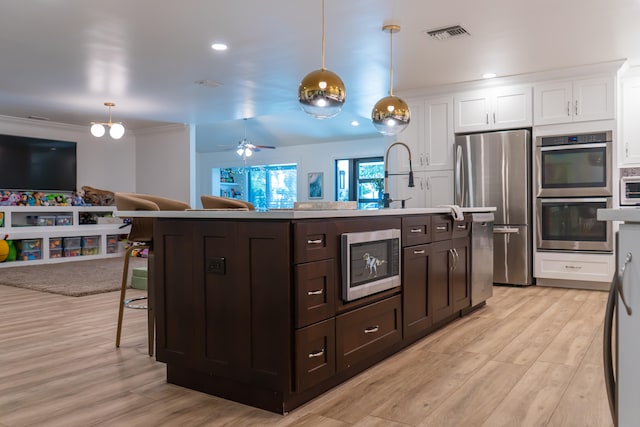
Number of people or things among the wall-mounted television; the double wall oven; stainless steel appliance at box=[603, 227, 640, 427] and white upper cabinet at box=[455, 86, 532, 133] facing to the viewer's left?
1

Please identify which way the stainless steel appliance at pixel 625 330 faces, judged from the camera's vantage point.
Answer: facing to the left of the viewer

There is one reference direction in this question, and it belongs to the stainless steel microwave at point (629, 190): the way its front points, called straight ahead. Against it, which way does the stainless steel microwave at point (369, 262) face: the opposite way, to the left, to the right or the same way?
to the left

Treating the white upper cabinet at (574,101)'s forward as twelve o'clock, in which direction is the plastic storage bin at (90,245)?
The plastic storage bin is roughly at 3 o'clock from the white upper cabinet.

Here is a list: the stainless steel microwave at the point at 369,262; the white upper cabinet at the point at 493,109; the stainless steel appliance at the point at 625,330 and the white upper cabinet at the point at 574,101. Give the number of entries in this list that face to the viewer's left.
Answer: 1

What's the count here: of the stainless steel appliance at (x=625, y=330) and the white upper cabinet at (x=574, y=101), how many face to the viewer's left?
1

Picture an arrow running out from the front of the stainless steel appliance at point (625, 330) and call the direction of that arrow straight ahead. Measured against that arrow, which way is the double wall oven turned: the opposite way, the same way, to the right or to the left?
to the left

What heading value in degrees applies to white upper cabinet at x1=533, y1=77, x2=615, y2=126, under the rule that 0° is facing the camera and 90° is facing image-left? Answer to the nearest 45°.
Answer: approximately 0°

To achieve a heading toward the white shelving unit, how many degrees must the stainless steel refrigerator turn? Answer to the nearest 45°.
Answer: approximately 90° to its right

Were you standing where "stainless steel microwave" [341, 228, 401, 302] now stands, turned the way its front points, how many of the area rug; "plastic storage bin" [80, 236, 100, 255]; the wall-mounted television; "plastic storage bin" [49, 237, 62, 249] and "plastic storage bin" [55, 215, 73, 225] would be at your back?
5

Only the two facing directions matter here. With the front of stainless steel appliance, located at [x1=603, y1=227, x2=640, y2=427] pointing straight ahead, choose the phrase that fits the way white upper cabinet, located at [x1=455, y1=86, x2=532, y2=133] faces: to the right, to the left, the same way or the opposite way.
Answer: to the left

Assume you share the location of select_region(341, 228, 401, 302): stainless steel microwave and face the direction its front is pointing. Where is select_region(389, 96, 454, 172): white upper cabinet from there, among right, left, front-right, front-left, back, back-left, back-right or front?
back-left

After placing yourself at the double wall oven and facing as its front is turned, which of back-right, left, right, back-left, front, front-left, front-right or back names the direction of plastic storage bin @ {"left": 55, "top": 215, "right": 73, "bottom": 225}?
right
